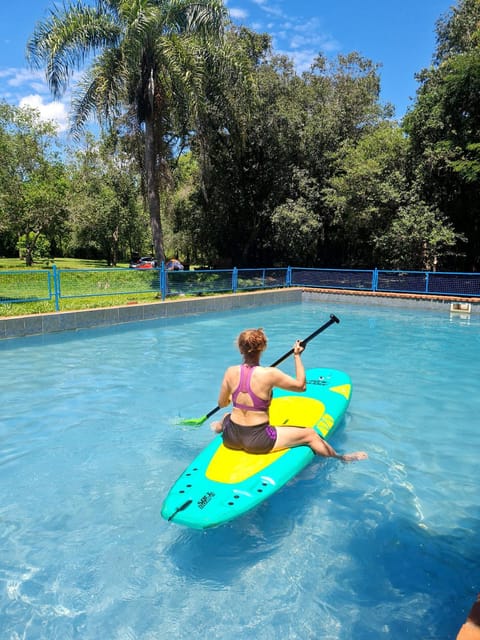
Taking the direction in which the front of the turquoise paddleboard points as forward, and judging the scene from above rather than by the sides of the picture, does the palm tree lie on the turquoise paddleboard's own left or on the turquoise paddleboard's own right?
on the turquoise paddleboard's own left

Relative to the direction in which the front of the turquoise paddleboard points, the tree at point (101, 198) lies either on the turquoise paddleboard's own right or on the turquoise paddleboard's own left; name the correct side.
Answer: on the turquoise paddleboard's own left

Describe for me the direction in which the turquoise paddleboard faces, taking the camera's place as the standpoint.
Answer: facing away from the viewer and to the right of the viewer

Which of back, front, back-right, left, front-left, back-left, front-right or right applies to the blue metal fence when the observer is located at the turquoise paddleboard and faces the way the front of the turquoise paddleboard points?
front-left

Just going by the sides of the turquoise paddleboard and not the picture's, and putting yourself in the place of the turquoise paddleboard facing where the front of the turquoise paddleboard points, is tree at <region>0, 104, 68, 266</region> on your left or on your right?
on your left

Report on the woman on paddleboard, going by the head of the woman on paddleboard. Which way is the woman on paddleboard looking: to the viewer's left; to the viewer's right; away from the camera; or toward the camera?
away from the camera
